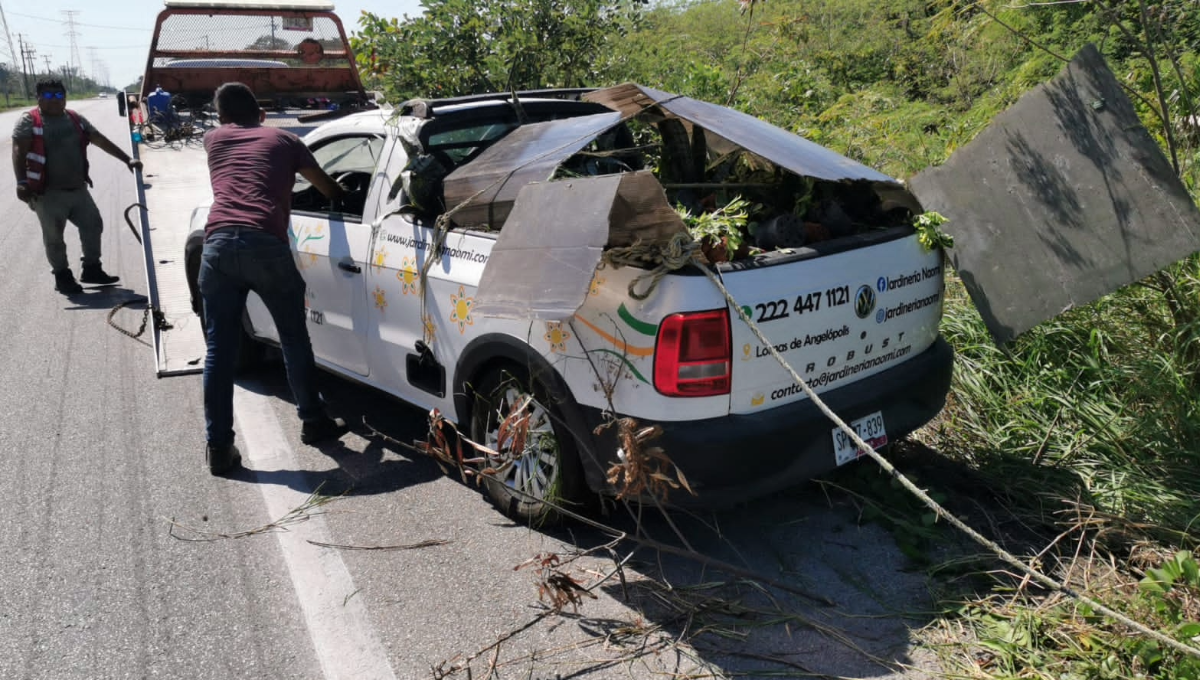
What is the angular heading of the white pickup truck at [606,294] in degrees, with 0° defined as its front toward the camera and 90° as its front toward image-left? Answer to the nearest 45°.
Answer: approximately 135°

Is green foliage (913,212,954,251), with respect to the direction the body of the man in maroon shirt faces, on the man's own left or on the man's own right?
on the man's own right

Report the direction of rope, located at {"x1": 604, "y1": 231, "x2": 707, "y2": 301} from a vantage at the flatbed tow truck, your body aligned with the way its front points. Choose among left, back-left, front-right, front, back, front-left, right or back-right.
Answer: back

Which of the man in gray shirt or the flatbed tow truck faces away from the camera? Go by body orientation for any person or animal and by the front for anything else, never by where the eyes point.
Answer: the flatbed tow truck

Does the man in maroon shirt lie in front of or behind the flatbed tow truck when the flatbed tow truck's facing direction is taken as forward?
behind

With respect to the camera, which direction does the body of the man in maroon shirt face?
away from the camera

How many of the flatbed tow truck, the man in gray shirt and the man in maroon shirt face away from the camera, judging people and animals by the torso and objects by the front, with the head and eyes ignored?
2

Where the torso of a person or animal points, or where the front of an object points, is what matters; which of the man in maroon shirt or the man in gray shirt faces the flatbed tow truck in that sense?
the man in maroon shirt

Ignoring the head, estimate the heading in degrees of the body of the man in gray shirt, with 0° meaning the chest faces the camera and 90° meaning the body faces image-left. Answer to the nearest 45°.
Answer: approximately 315°

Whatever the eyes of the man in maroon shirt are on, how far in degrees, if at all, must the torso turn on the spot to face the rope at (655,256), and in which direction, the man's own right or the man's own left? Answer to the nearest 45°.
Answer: approximately 135° to the man's own right

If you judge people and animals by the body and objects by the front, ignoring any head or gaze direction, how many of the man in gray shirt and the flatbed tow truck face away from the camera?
1

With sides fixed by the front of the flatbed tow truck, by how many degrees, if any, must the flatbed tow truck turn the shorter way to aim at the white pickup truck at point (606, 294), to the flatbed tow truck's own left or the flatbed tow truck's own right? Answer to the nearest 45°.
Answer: approximately 180°

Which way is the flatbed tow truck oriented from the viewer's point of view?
away from the camera

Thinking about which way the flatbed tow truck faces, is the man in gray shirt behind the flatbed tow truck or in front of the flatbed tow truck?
behind

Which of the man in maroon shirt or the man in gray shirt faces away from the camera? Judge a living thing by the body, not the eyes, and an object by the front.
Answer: the man in maroon shirt
